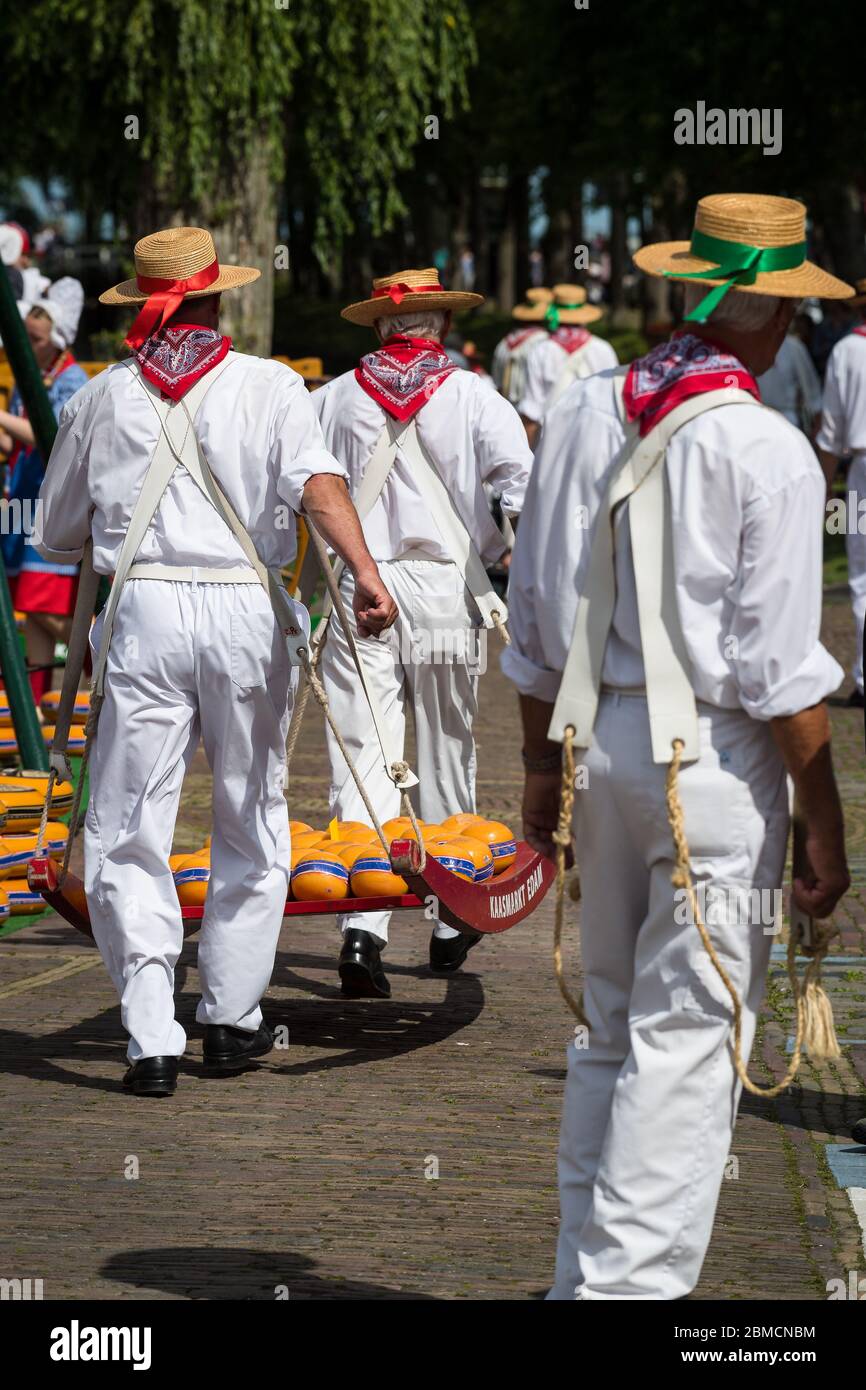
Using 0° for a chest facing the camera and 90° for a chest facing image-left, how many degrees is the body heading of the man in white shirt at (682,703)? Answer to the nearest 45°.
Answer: approximately 225°

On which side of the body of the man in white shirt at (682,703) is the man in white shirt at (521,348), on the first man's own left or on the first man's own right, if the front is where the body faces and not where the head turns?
on the first man's own left

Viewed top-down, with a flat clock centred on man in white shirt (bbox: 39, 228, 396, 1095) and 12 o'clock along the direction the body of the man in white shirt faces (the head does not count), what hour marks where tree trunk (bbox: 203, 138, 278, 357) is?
The tree trunk is roughly at 12 o'clock from the man in white shirt.

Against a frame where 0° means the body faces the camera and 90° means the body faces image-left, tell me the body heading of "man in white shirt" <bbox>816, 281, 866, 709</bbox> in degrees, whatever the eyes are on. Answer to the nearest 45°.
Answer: approximately 180°

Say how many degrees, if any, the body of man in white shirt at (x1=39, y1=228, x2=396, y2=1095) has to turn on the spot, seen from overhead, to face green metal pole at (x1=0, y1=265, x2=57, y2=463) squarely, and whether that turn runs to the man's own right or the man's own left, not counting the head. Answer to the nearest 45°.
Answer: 0° — they already face it

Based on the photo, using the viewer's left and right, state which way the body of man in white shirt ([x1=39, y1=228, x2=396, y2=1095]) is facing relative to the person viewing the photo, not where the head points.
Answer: facing away from the viewer

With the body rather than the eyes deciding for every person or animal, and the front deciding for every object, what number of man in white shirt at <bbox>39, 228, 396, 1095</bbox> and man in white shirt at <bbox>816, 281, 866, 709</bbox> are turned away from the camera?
2

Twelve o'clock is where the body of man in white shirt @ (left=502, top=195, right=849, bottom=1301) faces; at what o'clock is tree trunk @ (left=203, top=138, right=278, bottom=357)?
The tree trunk is roughly at 10 o'clock from the man in white shirt.

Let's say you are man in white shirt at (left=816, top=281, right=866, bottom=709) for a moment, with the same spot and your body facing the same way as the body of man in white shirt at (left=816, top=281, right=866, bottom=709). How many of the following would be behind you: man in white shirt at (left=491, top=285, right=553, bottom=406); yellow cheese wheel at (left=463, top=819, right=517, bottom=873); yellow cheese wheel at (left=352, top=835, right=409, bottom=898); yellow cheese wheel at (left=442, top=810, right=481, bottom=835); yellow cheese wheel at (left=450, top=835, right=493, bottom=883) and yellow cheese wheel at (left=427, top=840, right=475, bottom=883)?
5

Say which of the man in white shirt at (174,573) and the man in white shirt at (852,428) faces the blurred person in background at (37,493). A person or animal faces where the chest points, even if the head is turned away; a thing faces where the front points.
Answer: the man in white shirt at (174,573)

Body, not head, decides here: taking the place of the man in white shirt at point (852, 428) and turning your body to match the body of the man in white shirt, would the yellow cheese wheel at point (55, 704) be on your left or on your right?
on your left

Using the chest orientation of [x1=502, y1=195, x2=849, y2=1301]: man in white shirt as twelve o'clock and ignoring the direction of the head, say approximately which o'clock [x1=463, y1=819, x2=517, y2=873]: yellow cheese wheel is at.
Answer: The yellow cheese wheel is roughly at 10 o'clock from the man in white shirt.

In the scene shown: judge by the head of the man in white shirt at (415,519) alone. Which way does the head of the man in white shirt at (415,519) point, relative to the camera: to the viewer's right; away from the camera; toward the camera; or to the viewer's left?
away from the camera

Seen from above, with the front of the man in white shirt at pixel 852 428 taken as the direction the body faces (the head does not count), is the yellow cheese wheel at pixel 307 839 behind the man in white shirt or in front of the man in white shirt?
behind
